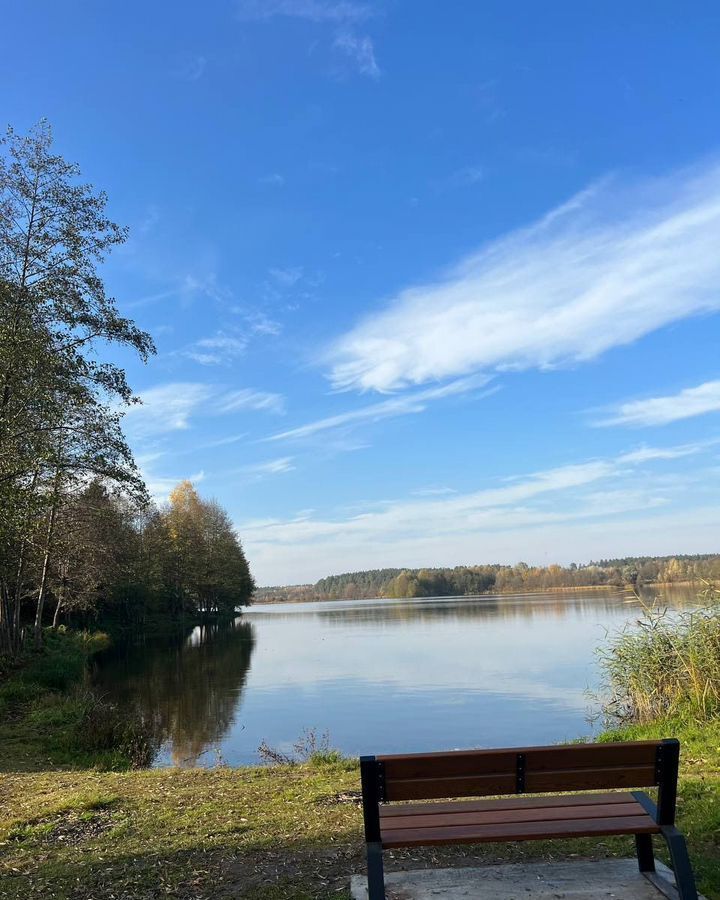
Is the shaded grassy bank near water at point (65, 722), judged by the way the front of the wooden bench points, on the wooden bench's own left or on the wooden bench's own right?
on the wooden bench's own left

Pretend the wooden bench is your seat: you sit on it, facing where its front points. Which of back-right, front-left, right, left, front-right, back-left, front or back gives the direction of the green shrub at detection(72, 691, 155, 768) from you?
front-left

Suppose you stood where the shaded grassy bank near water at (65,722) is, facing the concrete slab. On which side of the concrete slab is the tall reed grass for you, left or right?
left

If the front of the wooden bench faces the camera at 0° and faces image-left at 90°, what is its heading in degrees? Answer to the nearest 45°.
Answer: approximately 180°

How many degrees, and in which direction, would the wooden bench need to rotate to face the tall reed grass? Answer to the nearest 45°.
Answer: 0° — it already faces it
